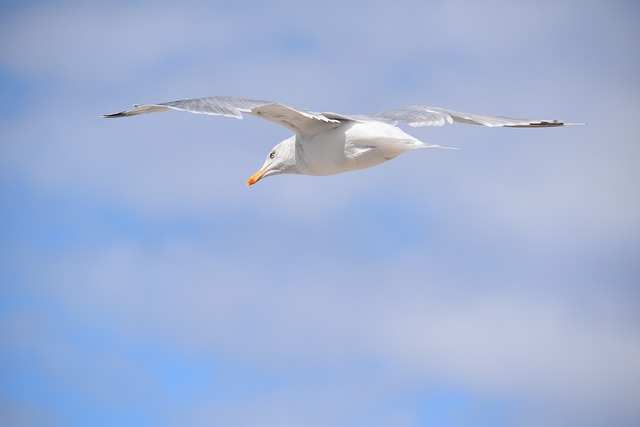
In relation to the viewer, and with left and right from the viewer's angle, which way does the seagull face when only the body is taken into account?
facing away from the viewer and to the left of the viewer
